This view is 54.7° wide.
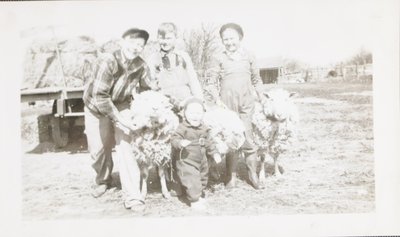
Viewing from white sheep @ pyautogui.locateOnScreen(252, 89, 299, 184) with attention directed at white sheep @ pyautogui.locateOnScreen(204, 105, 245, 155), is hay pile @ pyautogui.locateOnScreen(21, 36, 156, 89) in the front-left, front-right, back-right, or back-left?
front-right

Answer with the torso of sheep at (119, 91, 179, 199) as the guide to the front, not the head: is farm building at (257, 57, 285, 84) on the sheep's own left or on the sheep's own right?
on the sheep's own left

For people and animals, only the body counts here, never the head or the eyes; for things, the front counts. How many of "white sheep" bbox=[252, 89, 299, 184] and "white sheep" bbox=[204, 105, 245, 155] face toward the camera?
2

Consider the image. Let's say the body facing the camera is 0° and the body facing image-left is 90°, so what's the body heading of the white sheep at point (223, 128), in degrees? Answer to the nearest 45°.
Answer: approximately 0°

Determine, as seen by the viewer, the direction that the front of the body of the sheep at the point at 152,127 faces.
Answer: toward the camera

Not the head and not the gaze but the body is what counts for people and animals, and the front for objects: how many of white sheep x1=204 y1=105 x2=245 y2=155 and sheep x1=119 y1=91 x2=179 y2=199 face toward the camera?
2

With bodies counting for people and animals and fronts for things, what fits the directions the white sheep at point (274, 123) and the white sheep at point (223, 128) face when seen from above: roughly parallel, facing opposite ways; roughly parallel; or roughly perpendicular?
roughly parallel

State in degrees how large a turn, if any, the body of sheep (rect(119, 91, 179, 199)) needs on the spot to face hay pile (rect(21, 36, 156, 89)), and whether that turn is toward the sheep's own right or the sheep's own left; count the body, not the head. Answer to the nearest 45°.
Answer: approximately 135° to the sheep's own right

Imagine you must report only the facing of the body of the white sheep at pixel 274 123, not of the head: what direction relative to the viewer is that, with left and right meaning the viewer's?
facing the viewer
